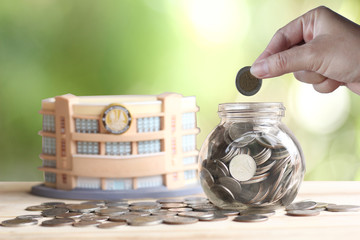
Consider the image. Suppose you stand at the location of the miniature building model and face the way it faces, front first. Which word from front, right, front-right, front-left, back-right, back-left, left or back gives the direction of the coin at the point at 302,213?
front-left

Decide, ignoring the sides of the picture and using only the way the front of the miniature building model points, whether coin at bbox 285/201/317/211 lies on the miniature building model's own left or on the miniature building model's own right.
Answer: on the miniature building model's own left

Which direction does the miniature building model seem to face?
toward the camera

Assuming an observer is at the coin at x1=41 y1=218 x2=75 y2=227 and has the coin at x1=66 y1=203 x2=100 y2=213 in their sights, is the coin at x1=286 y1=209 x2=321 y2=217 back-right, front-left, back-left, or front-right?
front-right

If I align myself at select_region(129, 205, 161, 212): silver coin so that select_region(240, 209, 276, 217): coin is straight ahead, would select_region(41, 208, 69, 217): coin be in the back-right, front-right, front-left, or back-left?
back-right
